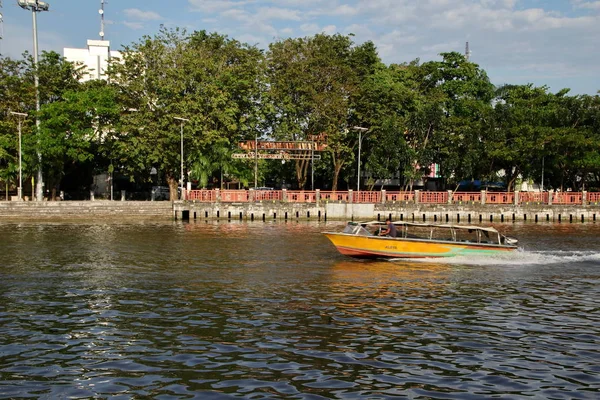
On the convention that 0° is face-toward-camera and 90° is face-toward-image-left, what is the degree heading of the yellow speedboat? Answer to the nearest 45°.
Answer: approximately 90°
